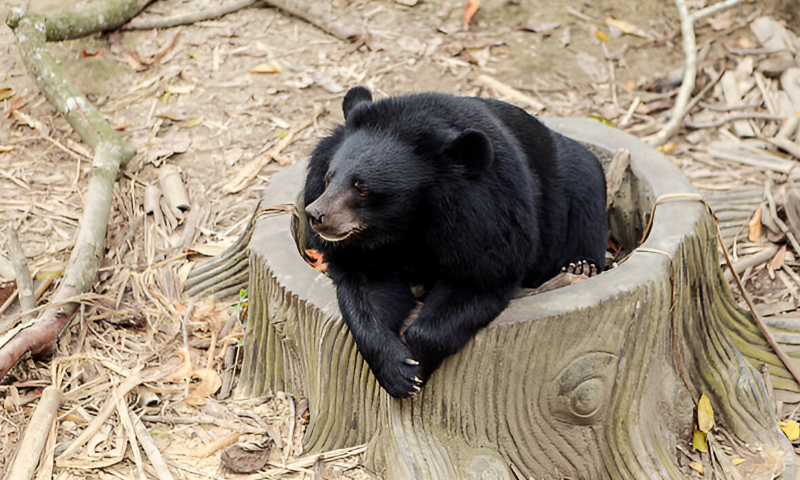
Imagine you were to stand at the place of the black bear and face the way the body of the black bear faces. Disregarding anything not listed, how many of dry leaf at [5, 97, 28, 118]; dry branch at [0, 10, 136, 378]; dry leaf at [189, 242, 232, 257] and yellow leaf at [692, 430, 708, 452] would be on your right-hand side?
3

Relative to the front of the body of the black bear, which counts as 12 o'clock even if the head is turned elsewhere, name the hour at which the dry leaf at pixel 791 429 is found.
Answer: The dry leaf is roughly at 7 o'clock from the black bear.

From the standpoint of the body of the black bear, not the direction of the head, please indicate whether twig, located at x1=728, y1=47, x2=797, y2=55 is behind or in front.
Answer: behind

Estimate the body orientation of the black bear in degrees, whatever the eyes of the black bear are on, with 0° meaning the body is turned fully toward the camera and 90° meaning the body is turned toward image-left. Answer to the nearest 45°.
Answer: approximately 45°

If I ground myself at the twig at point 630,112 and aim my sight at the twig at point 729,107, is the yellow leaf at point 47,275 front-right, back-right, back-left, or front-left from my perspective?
back-right

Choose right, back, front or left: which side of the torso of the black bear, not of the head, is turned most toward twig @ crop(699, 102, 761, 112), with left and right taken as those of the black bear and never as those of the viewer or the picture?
back

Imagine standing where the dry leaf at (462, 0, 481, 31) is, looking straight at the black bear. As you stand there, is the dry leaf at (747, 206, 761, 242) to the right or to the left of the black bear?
left

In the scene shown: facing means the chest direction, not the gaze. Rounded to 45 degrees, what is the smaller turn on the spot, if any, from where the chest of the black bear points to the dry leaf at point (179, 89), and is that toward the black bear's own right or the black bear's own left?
approximately 90° to the black bear's own right

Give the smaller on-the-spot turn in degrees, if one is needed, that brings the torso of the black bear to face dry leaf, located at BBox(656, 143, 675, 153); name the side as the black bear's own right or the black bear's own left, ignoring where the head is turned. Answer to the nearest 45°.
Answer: approximately 180°

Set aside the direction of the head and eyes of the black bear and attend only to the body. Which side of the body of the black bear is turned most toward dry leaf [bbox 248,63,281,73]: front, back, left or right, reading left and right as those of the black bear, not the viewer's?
right

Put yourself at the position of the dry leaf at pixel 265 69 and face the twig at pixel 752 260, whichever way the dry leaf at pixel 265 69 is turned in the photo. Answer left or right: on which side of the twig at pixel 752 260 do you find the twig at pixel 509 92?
left
